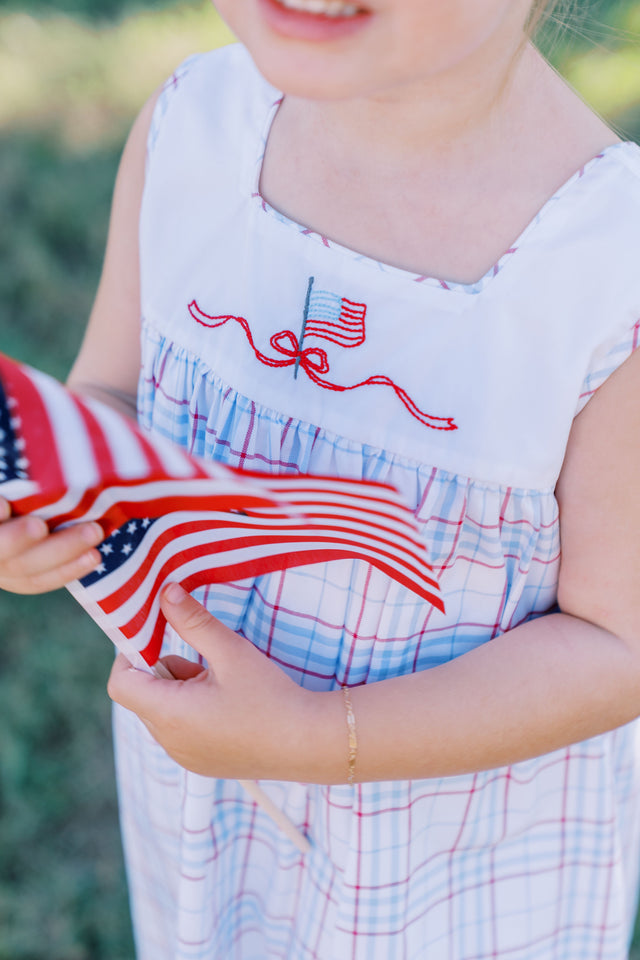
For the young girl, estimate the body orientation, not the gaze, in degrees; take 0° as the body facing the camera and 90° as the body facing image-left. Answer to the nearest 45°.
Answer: approximately 45°
